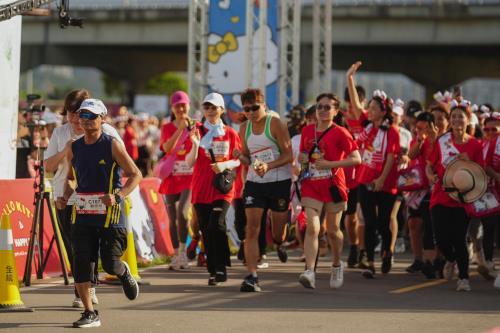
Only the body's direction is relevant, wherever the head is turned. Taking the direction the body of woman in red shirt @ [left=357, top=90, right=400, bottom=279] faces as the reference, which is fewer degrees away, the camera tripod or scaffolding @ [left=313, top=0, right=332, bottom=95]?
the camera tripod

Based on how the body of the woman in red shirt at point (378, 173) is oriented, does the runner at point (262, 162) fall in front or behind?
in front

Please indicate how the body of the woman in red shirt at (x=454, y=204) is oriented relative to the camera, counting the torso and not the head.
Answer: toward the camera

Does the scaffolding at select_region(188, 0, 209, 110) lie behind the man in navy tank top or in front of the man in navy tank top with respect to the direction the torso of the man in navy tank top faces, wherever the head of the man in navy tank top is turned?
behind

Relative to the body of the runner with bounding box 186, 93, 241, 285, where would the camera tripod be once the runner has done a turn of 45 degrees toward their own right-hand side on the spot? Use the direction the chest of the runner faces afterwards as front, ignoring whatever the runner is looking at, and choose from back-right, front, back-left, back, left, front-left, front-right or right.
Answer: front-right

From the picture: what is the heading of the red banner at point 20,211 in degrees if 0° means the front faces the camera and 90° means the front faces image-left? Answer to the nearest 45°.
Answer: approximately 0°

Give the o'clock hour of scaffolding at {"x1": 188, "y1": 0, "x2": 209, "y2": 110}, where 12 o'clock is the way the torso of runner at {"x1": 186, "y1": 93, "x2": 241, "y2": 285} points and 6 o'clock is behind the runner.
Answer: The scaffolding is roughly at 6 o'clock from the runner.

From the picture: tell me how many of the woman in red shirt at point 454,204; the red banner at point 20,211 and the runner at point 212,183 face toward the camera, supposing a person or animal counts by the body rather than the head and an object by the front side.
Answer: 3

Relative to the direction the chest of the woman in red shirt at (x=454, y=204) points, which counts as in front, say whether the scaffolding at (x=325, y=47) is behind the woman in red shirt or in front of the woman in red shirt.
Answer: behind

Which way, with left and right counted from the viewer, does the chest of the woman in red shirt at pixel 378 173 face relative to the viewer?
facing the viewer and to the left of the viewer
